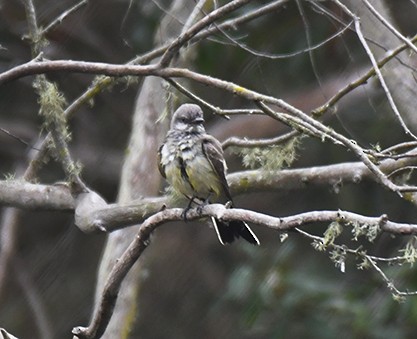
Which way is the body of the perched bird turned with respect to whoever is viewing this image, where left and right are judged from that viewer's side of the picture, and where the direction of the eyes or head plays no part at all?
facing the viewer and to the left of the viewer

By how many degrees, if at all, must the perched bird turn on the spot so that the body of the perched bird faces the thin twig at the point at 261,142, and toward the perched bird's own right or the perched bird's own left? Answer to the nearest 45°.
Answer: approximately 135° to the perched bird's own left
